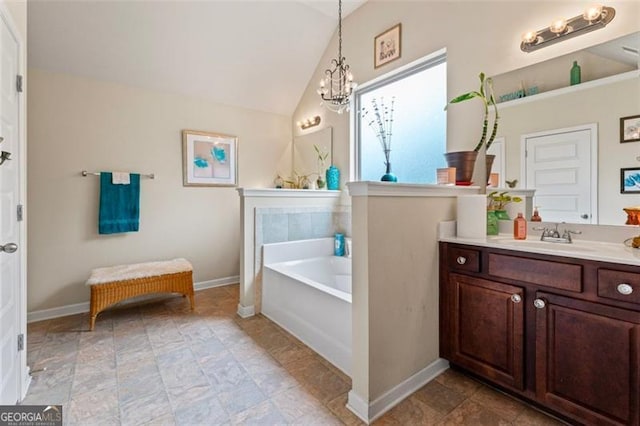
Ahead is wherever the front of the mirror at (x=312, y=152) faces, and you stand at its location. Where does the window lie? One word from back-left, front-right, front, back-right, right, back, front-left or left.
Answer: left

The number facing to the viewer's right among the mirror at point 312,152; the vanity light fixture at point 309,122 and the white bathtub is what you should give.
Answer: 0

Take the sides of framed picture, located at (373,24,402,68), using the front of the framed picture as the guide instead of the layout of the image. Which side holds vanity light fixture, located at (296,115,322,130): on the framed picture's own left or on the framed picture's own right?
on the framed picture's own right

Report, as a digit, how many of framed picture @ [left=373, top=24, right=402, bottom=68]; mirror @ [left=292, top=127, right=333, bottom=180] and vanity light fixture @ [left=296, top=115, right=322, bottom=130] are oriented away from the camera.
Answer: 0

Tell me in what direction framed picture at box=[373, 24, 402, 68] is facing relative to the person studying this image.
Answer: facing the viewer and to the left of the viewer

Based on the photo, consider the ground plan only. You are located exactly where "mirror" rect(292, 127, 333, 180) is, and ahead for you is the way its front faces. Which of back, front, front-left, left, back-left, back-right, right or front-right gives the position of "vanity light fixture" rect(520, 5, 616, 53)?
left

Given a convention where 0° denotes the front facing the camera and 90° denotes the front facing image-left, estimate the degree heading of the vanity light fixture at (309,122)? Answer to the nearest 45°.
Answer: approximately 45°

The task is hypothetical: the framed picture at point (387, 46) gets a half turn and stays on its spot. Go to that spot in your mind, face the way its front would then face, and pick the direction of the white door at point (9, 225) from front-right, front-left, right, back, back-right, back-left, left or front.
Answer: back

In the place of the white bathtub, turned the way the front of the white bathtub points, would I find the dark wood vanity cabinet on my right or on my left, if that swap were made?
on my left

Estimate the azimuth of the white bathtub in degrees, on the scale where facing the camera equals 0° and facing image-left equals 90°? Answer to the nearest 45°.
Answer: approximately 45°
